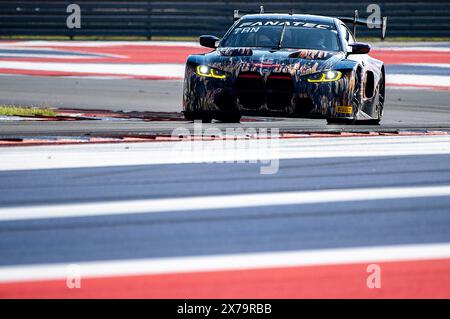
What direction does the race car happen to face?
toward the camera
